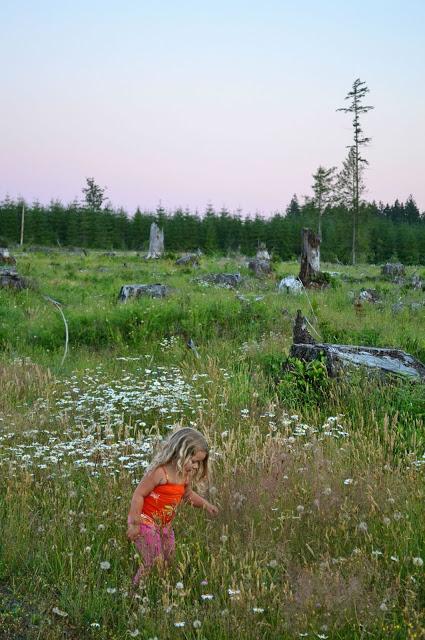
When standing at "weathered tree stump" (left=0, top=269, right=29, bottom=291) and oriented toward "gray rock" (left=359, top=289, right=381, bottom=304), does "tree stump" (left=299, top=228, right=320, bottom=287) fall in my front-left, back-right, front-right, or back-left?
front-left

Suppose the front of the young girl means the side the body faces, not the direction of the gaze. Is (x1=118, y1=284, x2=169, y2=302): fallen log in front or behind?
behind

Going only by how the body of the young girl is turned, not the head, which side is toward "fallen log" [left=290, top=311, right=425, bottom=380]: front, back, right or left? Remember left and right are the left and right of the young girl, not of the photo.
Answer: left

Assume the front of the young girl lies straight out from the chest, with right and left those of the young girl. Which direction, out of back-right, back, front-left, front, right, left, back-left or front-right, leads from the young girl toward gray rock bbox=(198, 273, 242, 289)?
back-left

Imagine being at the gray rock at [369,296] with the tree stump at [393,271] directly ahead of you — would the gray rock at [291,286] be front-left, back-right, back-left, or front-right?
front-left

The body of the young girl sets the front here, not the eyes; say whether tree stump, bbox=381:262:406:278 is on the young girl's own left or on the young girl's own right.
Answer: on the young girl's own left

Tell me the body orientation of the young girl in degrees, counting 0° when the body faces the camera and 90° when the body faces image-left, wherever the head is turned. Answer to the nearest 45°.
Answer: approximately 315°

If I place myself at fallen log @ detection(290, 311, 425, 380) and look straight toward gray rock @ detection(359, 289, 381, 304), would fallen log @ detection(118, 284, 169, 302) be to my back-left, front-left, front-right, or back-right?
front-left
